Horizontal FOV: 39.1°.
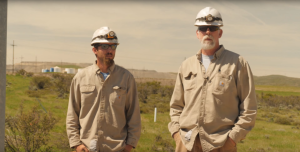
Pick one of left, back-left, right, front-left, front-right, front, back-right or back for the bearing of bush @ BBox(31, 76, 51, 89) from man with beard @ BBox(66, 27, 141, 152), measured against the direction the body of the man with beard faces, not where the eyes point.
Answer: back

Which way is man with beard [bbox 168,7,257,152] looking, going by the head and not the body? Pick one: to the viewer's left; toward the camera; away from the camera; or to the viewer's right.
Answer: toward the camera

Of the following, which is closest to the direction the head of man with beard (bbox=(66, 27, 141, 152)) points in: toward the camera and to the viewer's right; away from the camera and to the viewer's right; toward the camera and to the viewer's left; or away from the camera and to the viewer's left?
toward the camera and to the viewer's right

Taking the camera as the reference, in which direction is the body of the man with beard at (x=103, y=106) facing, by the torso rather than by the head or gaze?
toward the camera

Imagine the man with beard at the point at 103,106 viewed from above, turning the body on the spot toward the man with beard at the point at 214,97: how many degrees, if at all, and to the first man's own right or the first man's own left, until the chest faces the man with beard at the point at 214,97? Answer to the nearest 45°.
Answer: approximately 90° to the first man's own left
